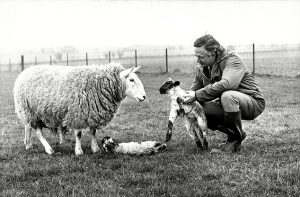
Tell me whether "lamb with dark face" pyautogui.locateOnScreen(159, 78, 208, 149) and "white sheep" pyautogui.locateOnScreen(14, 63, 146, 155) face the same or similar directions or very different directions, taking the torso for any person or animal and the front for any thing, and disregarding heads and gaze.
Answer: very different directions

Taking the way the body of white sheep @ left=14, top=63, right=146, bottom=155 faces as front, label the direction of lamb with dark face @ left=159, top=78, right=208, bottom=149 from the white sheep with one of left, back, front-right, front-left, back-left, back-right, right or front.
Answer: front-right

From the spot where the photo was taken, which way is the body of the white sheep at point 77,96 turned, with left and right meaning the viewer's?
facing to the right of the viewer

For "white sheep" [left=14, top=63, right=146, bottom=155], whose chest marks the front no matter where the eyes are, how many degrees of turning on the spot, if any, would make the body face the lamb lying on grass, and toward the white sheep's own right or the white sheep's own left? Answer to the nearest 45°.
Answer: approximately 45° to the white sheep's own right

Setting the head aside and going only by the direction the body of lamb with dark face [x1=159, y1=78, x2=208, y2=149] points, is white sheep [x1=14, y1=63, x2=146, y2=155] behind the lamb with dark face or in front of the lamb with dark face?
in front

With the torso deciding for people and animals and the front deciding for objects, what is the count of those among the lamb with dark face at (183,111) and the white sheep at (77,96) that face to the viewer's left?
1

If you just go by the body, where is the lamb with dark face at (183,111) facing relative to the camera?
to the viewer's left
